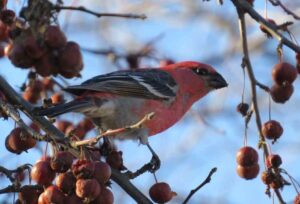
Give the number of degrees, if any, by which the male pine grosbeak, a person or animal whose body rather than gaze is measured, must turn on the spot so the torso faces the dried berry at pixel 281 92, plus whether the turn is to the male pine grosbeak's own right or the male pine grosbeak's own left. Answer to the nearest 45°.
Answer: approximately 45° to the male pine grosbeak's own right

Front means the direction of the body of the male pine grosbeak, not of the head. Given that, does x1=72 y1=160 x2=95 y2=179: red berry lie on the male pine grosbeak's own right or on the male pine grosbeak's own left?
on the male pine grosbeak's own right

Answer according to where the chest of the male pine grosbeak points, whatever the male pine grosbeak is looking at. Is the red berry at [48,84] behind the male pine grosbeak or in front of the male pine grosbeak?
behind

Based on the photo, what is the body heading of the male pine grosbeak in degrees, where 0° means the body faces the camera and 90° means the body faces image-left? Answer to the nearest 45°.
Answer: approximately 270°

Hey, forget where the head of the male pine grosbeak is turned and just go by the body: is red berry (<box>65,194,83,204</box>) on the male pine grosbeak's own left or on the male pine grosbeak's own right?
on the male pine grosbeak's own right
